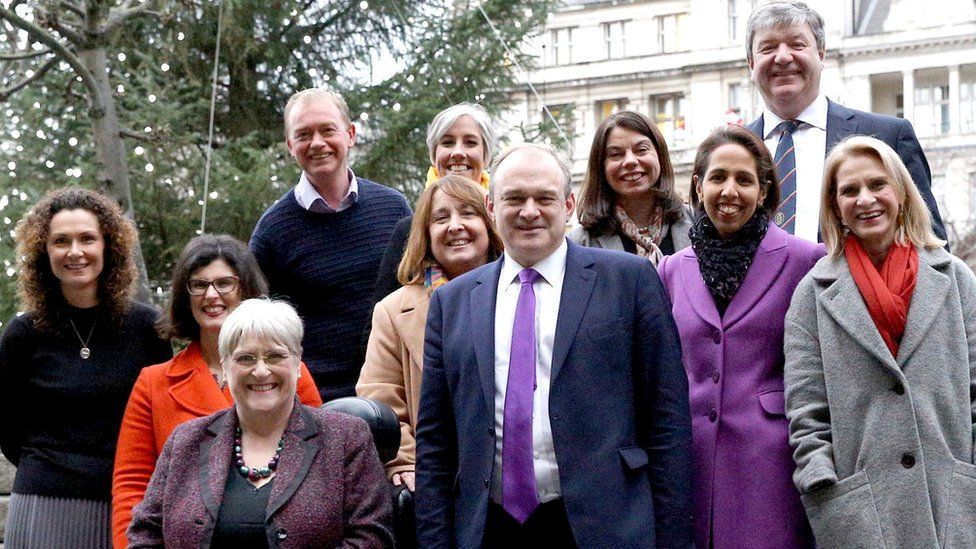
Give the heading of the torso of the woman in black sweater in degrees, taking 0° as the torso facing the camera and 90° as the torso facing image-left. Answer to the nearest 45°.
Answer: approximately 0°

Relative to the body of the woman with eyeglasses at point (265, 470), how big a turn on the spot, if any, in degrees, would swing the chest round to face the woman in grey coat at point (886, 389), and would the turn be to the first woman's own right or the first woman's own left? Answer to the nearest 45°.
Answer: approximately 90° to the first woman's own left

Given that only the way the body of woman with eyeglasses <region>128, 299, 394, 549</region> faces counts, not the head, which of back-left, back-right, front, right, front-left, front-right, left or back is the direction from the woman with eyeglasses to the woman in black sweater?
back-right
